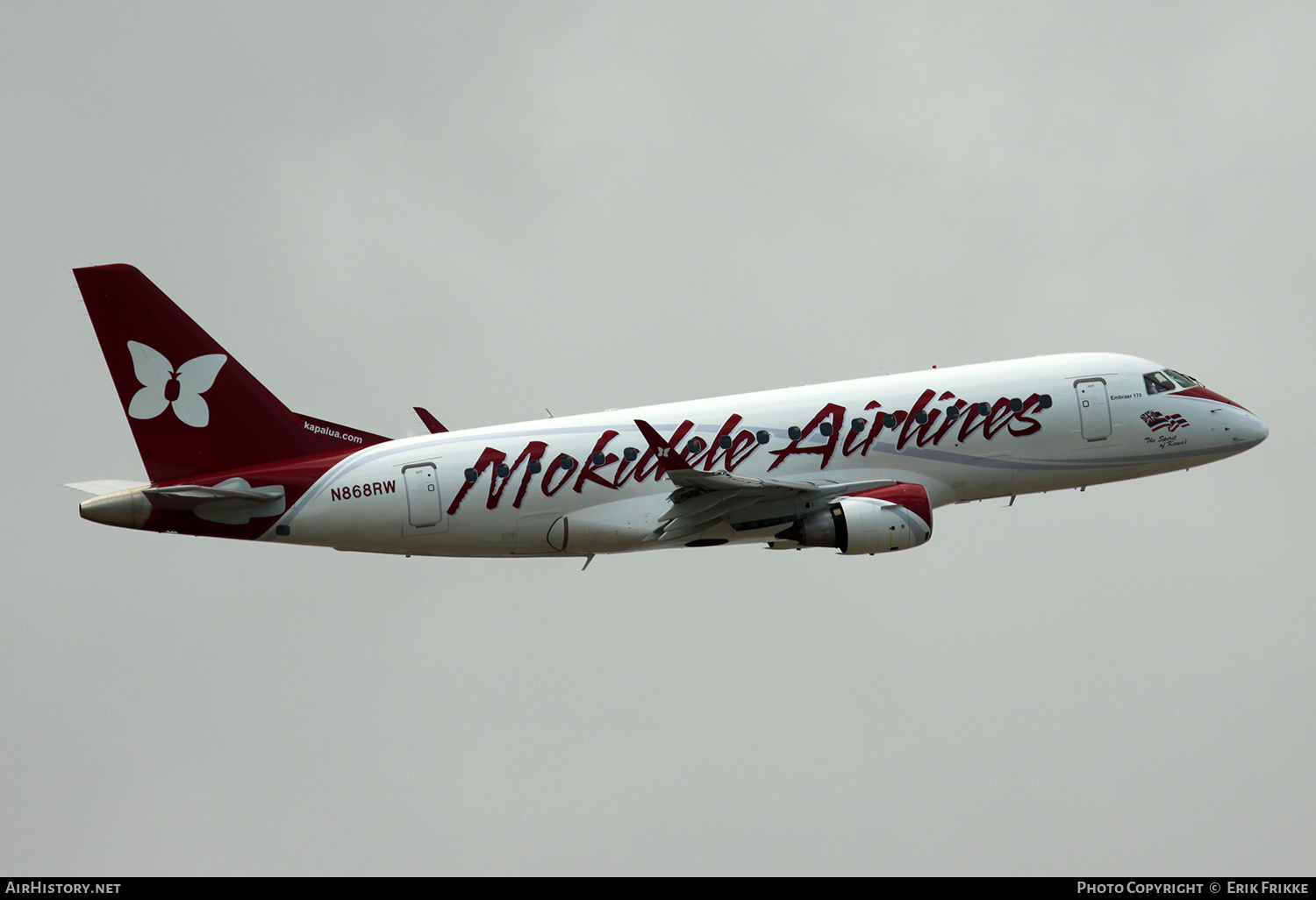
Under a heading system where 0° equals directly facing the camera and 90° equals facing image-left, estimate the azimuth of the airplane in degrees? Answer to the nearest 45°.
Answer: approximately 270°
